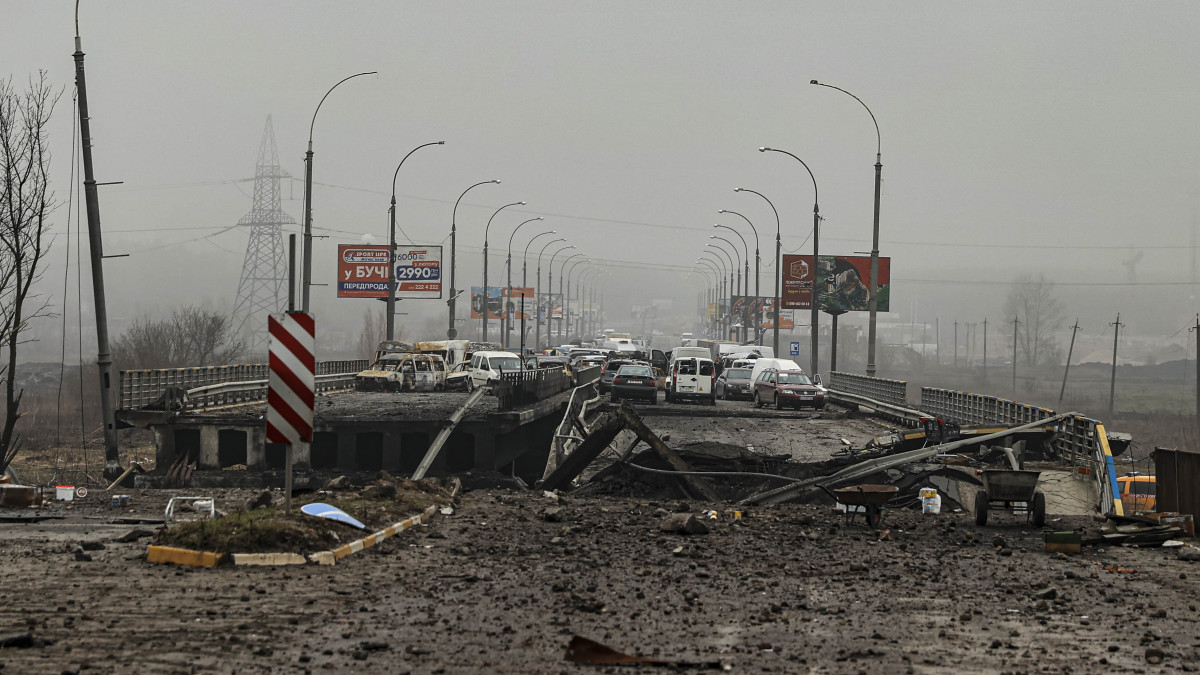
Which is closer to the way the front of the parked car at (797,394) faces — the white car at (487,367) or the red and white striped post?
the red and white striped post

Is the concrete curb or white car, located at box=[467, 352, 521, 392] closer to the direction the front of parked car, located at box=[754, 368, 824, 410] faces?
the concrete curb

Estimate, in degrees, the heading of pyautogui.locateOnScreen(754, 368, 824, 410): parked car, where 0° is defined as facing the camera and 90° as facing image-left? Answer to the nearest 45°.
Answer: approximately 315°

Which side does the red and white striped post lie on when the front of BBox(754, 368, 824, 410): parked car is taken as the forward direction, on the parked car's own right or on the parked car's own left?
on the parked car's own right

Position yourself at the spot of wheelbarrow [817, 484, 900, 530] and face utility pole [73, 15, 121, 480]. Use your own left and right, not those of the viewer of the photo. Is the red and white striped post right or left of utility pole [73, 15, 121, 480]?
left

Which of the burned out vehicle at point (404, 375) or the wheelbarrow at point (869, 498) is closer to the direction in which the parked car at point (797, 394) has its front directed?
the wheelbarrow

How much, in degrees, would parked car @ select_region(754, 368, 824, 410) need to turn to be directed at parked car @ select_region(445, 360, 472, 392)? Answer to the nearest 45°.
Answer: approximately 135° to its right

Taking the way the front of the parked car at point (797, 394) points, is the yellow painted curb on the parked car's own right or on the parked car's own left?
on the parked car's own right

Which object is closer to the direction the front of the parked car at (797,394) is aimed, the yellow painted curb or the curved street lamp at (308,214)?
the yellow painted curb

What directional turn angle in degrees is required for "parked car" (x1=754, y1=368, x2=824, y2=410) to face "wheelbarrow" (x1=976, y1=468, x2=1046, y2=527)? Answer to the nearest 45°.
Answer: approximately 45° to its right

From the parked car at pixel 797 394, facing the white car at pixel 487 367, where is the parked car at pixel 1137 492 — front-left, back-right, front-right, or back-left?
back-left
